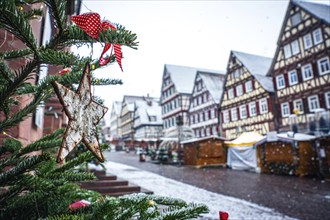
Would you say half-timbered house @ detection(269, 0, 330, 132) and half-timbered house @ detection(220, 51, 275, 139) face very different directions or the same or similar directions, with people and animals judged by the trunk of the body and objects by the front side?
same or similar directions

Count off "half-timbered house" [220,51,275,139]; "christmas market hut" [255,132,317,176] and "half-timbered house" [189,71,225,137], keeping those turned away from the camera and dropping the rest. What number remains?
0

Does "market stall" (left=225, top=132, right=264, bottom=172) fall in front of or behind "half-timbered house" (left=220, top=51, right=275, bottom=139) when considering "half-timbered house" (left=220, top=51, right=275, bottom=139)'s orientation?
in front

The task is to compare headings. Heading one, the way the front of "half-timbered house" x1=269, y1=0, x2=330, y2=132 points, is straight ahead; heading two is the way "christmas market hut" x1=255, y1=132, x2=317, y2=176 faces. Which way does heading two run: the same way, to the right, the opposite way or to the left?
the same way

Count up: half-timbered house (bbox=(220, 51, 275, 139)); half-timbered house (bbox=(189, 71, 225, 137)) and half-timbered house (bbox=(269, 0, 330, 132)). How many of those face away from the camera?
0

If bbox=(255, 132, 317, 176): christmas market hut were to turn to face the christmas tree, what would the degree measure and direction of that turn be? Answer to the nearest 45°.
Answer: approximately 45° to its left

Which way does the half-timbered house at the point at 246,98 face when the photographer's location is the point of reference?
facing the viewer and to the left of the viewer

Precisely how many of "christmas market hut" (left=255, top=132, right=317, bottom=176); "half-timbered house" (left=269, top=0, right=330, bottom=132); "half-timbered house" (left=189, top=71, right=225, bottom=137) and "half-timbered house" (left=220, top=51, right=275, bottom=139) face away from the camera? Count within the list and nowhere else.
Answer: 0

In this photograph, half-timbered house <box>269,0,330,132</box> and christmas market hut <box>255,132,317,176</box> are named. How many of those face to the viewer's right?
0

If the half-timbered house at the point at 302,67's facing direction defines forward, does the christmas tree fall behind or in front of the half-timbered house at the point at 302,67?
in front

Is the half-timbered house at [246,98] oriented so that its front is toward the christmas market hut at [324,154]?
no

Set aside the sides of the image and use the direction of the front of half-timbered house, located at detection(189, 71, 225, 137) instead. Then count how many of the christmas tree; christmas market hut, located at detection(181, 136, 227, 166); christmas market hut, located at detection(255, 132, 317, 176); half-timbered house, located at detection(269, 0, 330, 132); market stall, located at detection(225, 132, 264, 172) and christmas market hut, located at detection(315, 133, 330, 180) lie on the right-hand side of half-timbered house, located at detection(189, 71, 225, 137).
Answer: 0

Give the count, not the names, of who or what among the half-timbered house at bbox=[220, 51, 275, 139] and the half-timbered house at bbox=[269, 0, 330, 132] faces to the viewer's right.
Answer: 0

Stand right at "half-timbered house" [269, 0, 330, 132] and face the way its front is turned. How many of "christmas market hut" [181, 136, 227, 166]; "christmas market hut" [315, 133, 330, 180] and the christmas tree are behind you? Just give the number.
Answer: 0

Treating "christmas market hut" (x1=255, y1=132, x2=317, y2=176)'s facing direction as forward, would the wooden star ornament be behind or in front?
in front

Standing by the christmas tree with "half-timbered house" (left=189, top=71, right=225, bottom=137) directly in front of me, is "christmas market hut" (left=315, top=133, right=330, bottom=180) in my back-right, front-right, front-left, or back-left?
front-right
